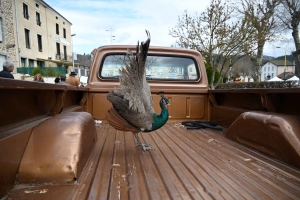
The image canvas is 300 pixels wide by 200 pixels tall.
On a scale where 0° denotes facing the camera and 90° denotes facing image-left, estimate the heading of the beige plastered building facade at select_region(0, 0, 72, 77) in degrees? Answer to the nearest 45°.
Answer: approximately 315°

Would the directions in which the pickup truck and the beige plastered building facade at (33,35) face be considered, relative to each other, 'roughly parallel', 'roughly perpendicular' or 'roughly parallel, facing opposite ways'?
roughly perpendicular

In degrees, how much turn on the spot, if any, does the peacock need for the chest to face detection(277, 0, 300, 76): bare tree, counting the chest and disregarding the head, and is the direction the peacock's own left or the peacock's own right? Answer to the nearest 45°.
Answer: approximately 45° to the peacock's own left

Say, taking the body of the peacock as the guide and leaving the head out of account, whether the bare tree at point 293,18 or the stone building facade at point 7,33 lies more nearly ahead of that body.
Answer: the bare tree

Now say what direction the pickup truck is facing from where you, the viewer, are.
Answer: facing away from the viewer

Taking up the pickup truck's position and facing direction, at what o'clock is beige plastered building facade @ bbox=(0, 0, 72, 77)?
The beige plastered building facade is roughly at 11 o'clock from the pickup truck.

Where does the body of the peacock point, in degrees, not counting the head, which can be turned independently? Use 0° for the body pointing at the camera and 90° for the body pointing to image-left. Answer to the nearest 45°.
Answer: approximately 270°

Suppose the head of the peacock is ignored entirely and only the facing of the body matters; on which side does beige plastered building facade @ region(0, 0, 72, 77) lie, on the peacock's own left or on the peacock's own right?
on the peacock's own left

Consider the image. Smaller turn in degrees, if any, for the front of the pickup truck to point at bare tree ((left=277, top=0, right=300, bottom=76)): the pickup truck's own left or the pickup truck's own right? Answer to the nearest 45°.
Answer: approximately 45° to the pickup truck's own right

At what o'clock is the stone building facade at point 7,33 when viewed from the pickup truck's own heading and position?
The stone building facade is roughly at 11 o'clock from the pickup truck.
